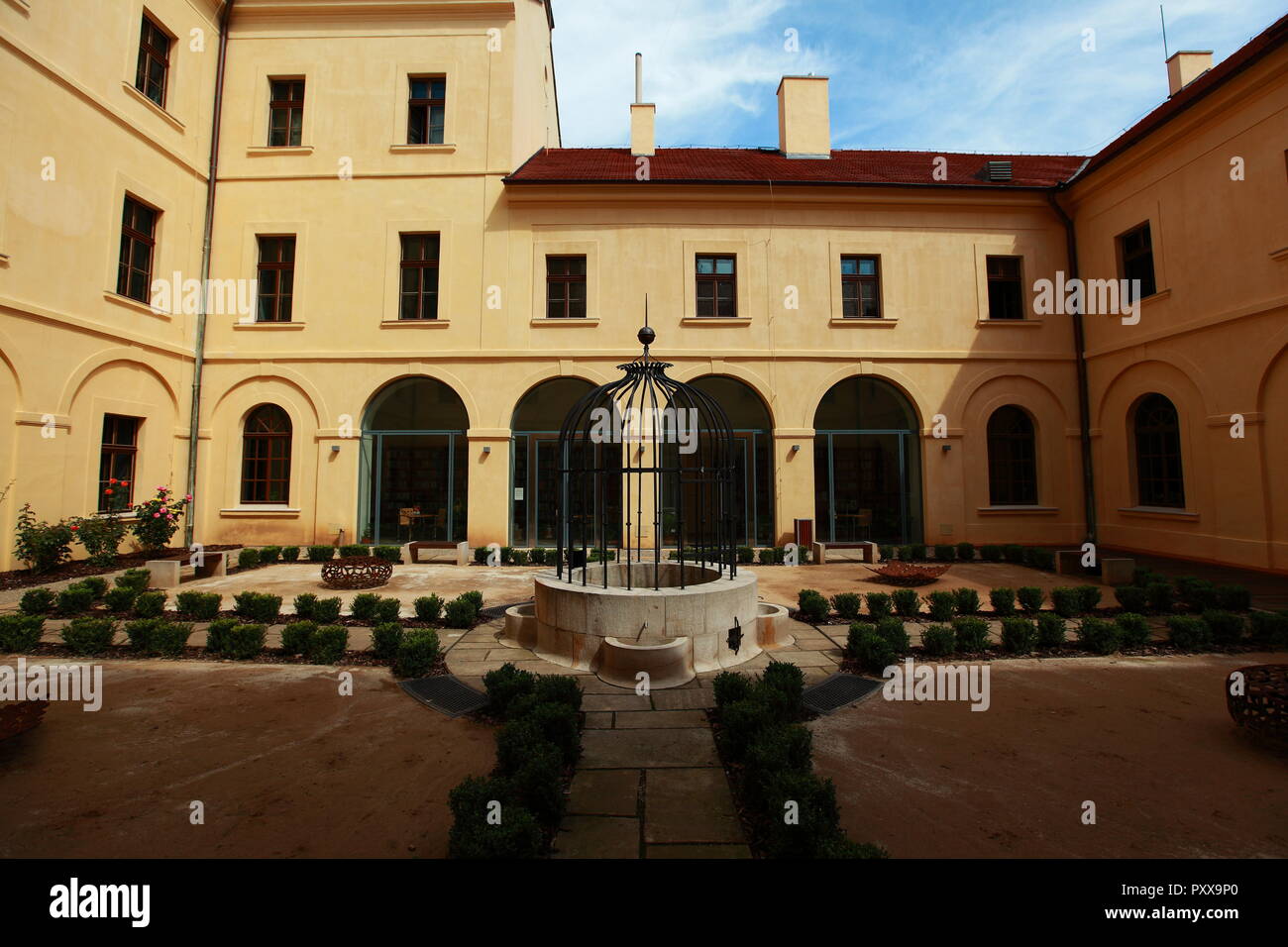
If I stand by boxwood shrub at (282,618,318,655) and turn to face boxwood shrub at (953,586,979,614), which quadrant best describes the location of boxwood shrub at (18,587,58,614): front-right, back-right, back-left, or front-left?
back-left

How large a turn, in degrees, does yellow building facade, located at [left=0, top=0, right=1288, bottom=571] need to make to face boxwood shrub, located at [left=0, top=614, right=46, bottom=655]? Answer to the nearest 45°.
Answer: approximately 45° to its right

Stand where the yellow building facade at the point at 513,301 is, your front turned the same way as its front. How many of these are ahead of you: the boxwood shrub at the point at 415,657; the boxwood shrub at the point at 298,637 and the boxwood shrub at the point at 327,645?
3

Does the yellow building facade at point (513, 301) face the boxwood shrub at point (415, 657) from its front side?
yes

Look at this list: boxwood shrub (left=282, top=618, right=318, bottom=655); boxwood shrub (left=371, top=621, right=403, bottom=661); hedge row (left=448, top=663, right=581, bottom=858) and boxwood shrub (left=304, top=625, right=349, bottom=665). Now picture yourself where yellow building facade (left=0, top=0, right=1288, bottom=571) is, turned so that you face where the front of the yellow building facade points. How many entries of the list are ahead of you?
4

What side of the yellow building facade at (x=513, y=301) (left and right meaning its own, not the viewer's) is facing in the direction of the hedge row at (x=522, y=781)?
front

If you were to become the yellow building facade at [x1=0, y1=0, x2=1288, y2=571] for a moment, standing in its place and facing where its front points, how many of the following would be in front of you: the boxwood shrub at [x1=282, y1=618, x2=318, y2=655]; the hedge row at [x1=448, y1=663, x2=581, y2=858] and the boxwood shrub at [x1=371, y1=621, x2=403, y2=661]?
3

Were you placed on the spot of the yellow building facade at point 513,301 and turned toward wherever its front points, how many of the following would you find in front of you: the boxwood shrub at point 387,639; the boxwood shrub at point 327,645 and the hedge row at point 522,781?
3

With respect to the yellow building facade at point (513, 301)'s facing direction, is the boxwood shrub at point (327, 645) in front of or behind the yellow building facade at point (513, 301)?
in front

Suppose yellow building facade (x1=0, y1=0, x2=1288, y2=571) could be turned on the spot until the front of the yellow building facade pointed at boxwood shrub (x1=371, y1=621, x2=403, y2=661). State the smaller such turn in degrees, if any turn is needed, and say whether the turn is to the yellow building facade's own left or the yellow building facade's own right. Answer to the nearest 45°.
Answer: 0° — it already faces it

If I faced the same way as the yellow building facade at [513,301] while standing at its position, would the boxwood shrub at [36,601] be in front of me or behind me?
in front

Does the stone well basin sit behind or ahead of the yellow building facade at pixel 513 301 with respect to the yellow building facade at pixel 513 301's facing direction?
ahead

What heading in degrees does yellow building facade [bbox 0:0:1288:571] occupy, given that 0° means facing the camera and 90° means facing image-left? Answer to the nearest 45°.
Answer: approximately 0°

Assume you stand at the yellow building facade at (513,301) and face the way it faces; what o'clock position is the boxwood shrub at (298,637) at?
The boxwood shrub is roughly at 12 o'clock from the yellow building facade.
